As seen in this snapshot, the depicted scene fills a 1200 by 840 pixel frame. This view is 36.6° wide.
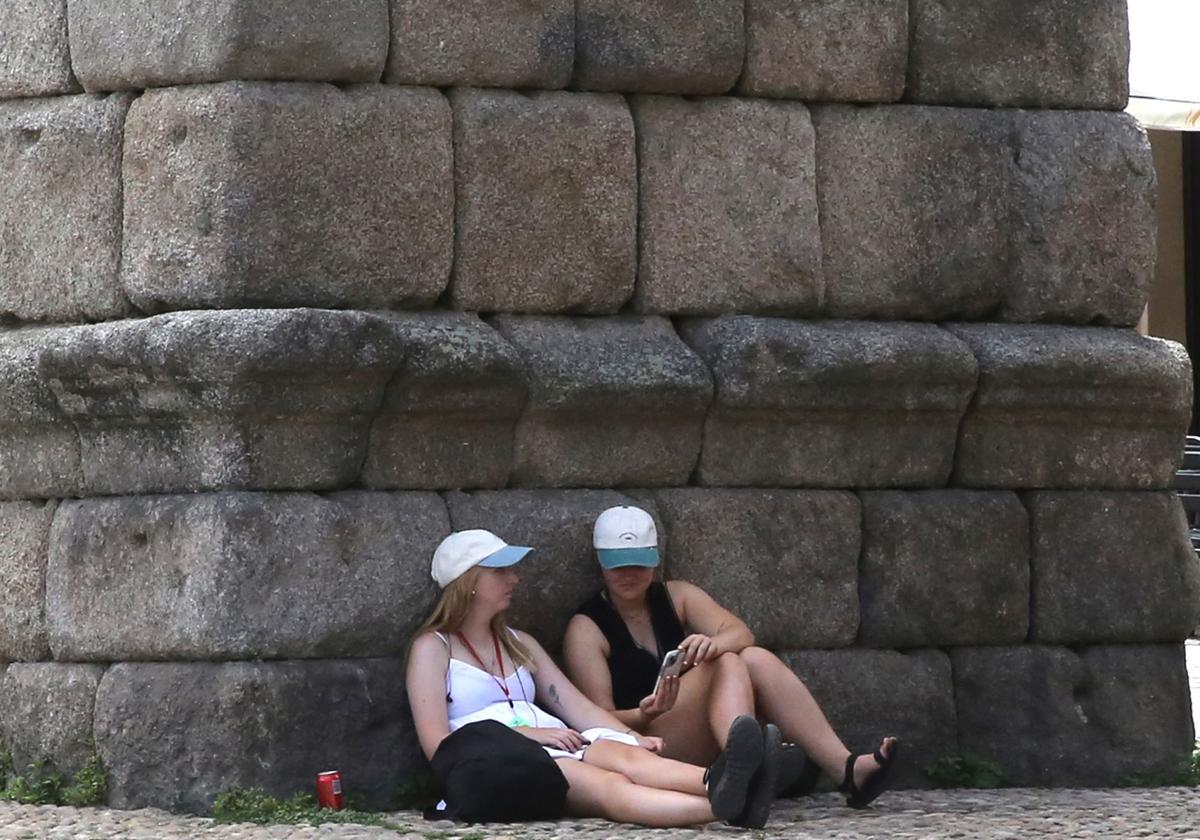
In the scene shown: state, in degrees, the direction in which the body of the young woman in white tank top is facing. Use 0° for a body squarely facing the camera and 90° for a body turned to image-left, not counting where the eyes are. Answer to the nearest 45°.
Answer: approximately 315°

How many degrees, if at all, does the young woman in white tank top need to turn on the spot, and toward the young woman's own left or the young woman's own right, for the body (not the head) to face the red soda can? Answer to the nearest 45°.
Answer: approximately 135° to the young woman's own right

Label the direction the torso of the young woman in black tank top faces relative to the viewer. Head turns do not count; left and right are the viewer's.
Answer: facing the viewer and to the right of the viewer

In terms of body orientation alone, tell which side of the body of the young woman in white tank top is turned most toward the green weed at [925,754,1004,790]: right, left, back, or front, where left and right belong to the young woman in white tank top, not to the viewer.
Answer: left

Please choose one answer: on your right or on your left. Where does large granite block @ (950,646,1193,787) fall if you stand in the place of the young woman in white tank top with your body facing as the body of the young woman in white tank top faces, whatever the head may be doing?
on your left

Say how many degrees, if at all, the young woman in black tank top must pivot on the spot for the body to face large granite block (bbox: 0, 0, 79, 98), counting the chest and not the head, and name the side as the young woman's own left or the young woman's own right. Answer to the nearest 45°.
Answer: approximately 135° to the young woman's own right

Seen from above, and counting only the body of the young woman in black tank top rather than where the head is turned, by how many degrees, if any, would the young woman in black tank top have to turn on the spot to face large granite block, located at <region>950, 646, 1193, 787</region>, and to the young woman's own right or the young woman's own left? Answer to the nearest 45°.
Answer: approximately 90° to the young woman's own left

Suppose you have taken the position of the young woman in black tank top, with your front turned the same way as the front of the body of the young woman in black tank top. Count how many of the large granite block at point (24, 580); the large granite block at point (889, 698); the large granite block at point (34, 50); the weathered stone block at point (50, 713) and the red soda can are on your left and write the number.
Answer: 1

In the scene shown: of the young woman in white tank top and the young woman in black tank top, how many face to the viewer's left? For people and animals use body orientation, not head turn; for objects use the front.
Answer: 0
